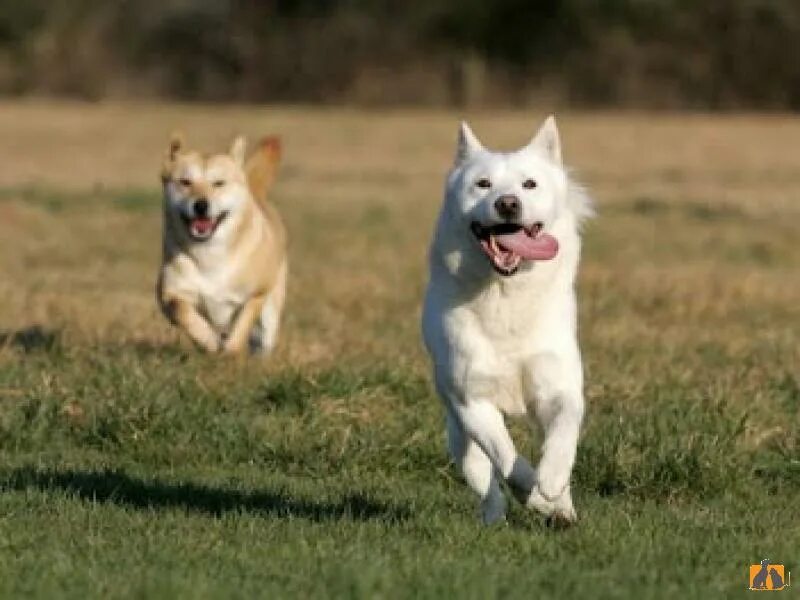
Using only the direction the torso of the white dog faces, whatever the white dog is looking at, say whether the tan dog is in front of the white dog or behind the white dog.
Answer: behind

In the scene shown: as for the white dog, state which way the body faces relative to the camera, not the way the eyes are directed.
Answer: toward the camera
